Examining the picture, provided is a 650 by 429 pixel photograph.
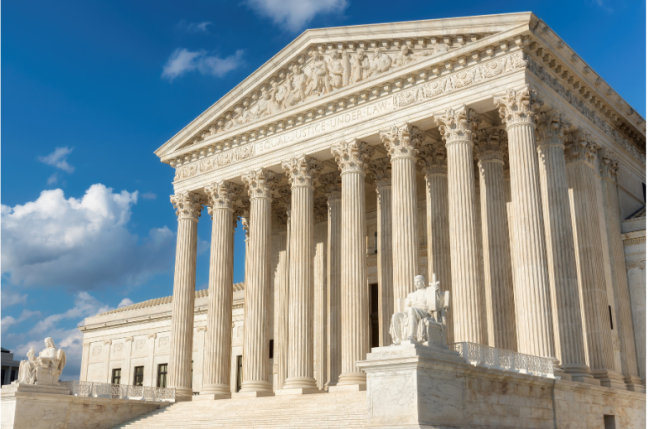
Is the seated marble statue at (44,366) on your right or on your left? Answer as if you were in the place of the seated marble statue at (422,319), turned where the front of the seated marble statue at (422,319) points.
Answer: on your right

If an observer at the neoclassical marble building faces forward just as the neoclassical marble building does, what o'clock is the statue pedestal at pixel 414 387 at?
The statue pedestal is roughly at 11 o'clock from the neoclassical marble building.

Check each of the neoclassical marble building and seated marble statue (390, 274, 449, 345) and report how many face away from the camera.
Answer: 0

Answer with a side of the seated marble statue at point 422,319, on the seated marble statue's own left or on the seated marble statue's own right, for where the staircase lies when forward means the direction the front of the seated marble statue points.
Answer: on the seated marble statue's own right
